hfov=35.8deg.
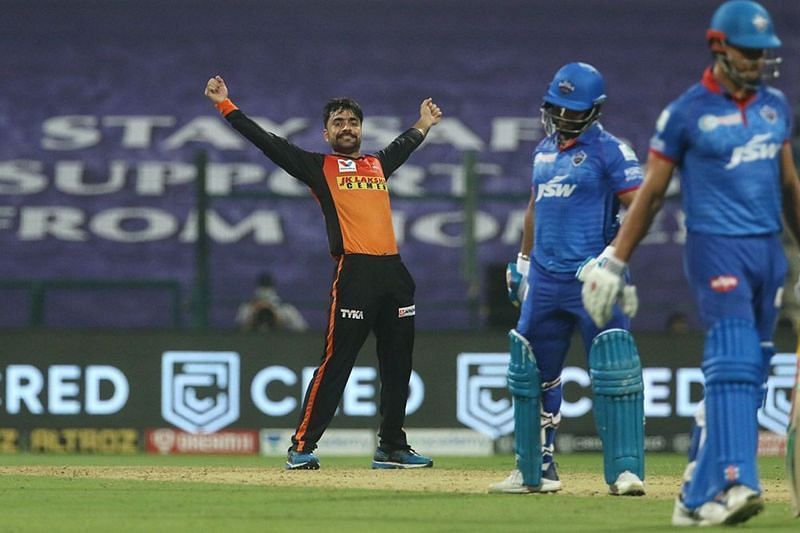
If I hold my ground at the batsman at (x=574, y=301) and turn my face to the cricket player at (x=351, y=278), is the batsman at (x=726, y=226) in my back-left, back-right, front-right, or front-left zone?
back-left

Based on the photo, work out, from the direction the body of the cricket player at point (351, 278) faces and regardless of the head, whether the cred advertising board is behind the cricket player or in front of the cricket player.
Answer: behind

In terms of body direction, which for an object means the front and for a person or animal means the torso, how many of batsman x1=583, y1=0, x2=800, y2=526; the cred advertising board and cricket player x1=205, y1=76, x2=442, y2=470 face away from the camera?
0

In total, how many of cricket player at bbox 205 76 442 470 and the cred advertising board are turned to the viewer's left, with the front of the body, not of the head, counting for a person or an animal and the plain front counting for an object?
0

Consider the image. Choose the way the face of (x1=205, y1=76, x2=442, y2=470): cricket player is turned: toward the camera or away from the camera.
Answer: toward the camera

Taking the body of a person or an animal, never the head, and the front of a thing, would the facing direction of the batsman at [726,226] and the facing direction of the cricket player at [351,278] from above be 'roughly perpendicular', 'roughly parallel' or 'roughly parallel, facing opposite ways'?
roughly parallel

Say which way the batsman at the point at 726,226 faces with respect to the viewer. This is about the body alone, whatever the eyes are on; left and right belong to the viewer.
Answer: facing the viewer and to the right of the viewer

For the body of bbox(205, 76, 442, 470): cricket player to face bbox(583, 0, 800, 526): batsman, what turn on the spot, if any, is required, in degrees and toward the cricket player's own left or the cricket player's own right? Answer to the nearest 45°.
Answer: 0° — they already face them

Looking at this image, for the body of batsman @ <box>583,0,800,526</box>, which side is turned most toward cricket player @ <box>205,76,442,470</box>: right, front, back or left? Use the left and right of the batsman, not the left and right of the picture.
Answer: back

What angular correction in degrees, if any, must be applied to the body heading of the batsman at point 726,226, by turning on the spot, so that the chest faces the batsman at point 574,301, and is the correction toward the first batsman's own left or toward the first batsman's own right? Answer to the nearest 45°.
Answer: approximately 180°

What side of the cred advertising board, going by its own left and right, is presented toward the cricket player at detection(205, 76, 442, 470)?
front

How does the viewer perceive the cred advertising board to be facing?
facing the viewer

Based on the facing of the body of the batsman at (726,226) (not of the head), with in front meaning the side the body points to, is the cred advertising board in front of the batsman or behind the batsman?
behind
